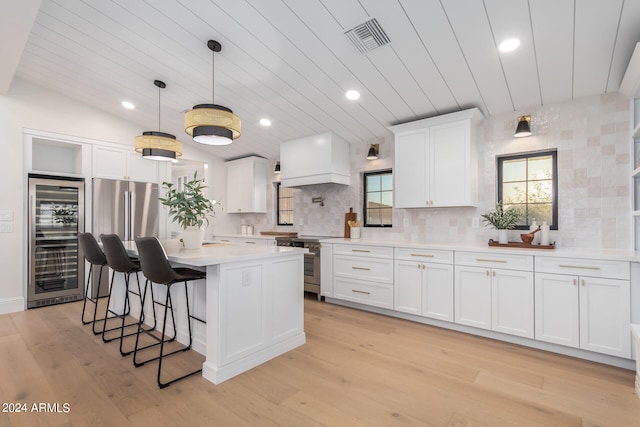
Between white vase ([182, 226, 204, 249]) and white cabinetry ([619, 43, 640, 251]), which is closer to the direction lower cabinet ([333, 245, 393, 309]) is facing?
the white vase

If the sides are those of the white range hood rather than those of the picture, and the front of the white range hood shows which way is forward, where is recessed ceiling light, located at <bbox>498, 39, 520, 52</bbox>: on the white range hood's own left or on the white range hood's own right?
on the white range hood's own left

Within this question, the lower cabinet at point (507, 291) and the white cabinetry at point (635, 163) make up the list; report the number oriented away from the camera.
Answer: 0

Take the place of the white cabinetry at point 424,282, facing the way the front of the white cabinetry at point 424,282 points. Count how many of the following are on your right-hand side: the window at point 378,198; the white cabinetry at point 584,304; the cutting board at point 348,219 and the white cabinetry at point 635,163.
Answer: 2

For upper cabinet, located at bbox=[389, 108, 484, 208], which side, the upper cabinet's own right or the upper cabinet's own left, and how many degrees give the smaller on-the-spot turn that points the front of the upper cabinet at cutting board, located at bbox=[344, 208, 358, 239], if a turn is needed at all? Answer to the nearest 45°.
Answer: approximately 90° to the upper cabinet's own right

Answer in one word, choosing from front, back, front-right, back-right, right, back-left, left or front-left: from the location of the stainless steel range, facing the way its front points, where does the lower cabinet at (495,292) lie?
left

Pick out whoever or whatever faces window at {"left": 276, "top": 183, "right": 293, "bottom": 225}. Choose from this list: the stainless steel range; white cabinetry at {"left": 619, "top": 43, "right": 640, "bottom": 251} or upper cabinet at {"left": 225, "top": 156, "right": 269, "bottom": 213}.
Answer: the white cabinetry

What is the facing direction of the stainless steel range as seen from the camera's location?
facing the viewer and to the left of the viewer

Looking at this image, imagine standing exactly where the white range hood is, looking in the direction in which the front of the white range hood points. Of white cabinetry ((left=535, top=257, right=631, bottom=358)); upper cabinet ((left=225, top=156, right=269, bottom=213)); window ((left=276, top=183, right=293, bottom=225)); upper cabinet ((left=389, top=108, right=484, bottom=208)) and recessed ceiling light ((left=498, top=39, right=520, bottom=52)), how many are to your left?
3

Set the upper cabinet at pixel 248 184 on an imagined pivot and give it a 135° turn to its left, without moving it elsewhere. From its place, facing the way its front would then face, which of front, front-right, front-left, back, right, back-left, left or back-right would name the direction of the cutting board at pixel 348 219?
front-right

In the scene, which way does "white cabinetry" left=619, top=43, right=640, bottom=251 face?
to the viewer's left

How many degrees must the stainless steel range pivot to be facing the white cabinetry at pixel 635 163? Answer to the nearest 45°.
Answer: approximately 90° to its left
